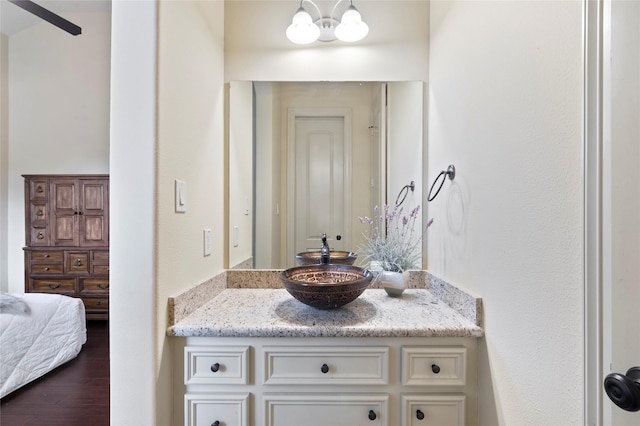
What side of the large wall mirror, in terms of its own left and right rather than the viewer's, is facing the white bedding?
right

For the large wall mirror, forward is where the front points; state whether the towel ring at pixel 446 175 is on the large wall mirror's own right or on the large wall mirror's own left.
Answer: on the large wall mirror's own left

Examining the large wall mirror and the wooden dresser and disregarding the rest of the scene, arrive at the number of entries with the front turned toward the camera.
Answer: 2

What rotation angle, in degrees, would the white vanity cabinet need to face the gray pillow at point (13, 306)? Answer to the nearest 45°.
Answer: approximately 135° to its right

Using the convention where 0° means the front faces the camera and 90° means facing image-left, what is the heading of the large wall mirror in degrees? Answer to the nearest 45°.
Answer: approximately 0°

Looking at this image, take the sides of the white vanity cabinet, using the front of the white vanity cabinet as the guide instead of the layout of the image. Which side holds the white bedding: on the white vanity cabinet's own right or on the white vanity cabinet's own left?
on the white vanity cabinet's own right
